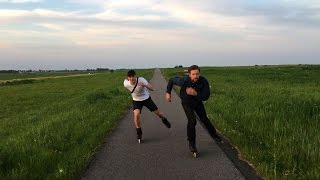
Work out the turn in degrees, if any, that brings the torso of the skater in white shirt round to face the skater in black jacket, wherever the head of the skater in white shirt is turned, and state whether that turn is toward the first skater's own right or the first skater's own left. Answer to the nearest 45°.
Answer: approximately 45° to the first skater's own left

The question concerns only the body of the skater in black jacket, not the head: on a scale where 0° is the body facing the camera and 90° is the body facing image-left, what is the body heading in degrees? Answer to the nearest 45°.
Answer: approximately 0°

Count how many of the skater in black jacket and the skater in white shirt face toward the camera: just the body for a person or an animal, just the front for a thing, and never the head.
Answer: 2

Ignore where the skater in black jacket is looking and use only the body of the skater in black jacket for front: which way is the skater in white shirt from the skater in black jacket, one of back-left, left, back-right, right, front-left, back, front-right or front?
back-right
